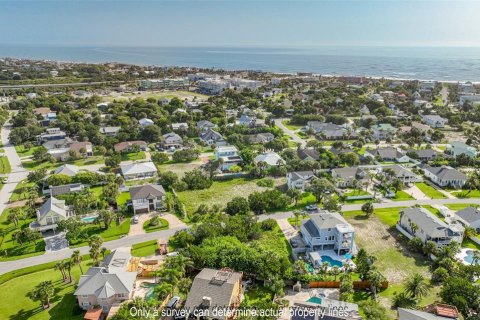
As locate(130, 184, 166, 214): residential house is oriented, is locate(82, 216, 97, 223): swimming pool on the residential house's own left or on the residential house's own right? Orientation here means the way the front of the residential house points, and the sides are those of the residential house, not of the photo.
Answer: on the residential house's own right

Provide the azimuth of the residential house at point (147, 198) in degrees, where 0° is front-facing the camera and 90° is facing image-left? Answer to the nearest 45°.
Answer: approximately 0°

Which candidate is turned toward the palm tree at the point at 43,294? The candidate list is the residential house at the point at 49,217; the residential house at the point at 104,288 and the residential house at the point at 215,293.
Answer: the residential house at the point at 49,217

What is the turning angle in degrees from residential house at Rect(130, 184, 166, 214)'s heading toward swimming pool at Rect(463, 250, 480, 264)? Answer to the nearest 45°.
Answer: approximately 45° to its left

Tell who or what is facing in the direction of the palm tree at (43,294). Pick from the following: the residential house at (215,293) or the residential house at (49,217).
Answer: the residential house at (49,217)

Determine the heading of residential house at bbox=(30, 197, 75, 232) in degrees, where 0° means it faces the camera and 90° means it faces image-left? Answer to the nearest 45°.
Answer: approximately 0°

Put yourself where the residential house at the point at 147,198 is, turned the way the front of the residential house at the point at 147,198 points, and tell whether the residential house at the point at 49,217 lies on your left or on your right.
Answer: on your right

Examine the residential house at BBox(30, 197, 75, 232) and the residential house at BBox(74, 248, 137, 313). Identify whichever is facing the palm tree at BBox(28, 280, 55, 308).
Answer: the residential house at BBox(30, 197, 75, 232)
